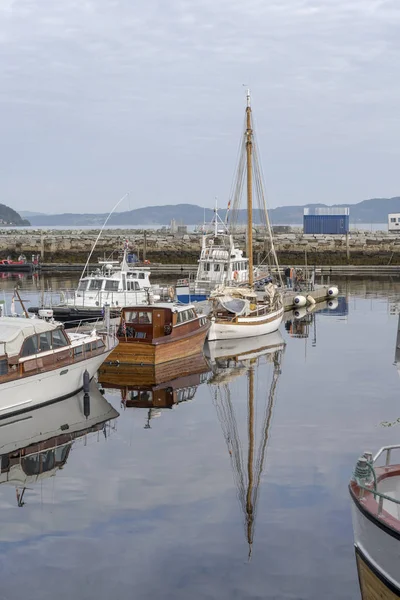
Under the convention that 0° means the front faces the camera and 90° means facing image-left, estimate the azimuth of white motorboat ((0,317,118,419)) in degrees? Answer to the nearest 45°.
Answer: approximately 225°

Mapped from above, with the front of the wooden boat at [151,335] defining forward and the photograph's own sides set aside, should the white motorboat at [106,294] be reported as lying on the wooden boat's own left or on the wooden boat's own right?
on the wooden boat's own left

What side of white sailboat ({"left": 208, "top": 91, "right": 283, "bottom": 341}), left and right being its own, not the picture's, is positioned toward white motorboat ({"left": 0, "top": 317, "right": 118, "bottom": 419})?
back

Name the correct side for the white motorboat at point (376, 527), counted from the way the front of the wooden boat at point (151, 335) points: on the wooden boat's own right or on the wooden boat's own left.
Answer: on the wooden boat's own right

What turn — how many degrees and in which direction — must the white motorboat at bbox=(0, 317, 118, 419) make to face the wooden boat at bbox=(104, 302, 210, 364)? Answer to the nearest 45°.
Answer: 0° — it already faces it

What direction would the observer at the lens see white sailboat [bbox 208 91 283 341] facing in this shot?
facing away from the viewer and to the right of the viewer

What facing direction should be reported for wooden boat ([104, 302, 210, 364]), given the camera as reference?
facing away from the viewer and to the right of the viewer

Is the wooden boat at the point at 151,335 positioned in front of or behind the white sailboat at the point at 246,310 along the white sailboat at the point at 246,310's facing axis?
behind
